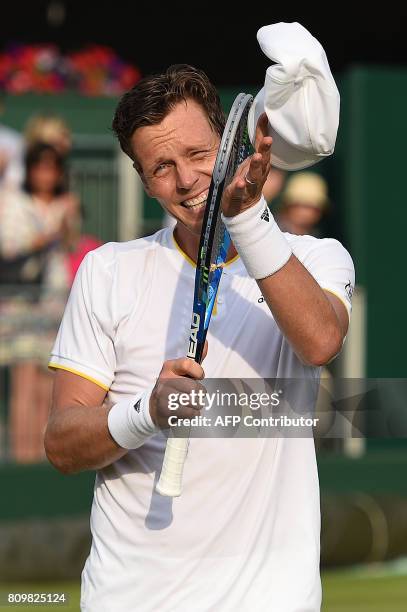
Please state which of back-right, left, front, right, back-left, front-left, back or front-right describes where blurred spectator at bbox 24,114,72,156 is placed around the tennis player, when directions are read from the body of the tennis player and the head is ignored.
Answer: back

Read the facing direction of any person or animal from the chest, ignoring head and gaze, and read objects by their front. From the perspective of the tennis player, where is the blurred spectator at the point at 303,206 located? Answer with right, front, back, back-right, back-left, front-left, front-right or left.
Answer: back

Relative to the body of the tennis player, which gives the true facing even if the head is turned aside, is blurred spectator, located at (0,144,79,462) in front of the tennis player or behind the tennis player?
behind

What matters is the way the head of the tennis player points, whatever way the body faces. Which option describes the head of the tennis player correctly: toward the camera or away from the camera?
toward the camera

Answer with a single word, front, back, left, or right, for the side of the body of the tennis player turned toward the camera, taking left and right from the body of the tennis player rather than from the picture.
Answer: front

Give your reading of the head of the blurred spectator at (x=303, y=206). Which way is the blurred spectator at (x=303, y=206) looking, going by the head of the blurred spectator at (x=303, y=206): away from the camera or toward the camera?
toward the camera

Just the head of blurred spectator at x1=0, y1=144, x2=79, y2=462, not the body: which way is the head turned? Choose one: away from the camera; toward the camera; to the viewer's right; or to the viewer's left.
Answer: toward the camera

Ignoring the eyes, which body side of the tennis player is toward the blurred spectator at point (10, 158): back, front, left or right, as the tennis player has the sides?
back
